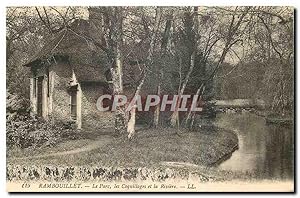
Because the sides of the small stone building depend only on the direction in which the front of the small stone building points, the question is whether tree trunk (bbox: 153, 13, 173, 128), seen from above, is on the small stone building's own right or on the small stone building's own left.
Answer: on the small stone building's own left

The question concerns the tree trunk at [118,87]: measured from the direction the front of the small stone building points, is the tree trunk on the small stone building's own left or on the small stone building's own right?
on the small stone building's own left
